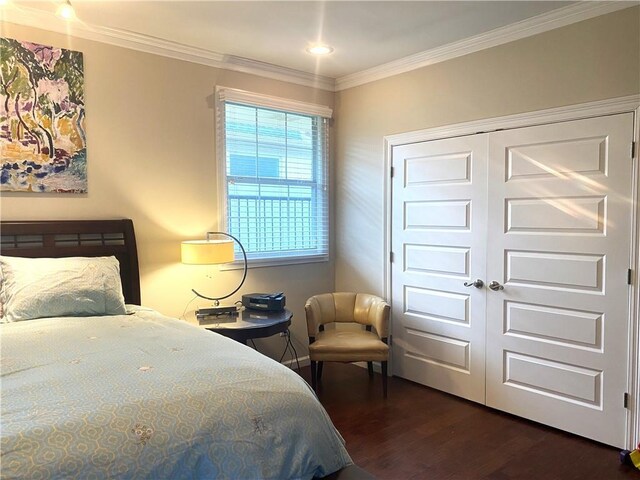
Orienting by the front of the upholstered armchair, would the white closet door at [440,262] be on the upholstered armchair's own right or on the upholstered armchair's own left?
on the upholstered armchair's own left

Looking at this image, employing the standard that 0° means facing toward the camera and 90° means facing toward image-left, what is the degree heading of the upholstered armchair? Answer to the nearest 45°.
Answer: approximately 0°

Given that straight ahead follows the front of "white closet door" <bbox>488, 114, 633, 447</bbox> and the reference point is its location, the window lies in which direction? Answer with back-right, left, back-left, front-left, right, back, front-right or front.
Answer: front-right

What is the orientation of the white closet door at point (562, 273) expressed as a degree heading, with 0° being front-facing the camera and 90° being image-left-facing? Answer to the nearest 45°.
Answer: approximately 45°

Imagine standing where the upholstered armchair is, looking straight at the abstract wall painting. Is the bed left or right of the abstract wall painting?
left

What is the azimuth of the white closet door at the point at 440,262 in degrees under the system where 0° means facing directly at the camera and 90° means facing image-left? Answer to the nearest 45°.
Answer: approximately 45°
